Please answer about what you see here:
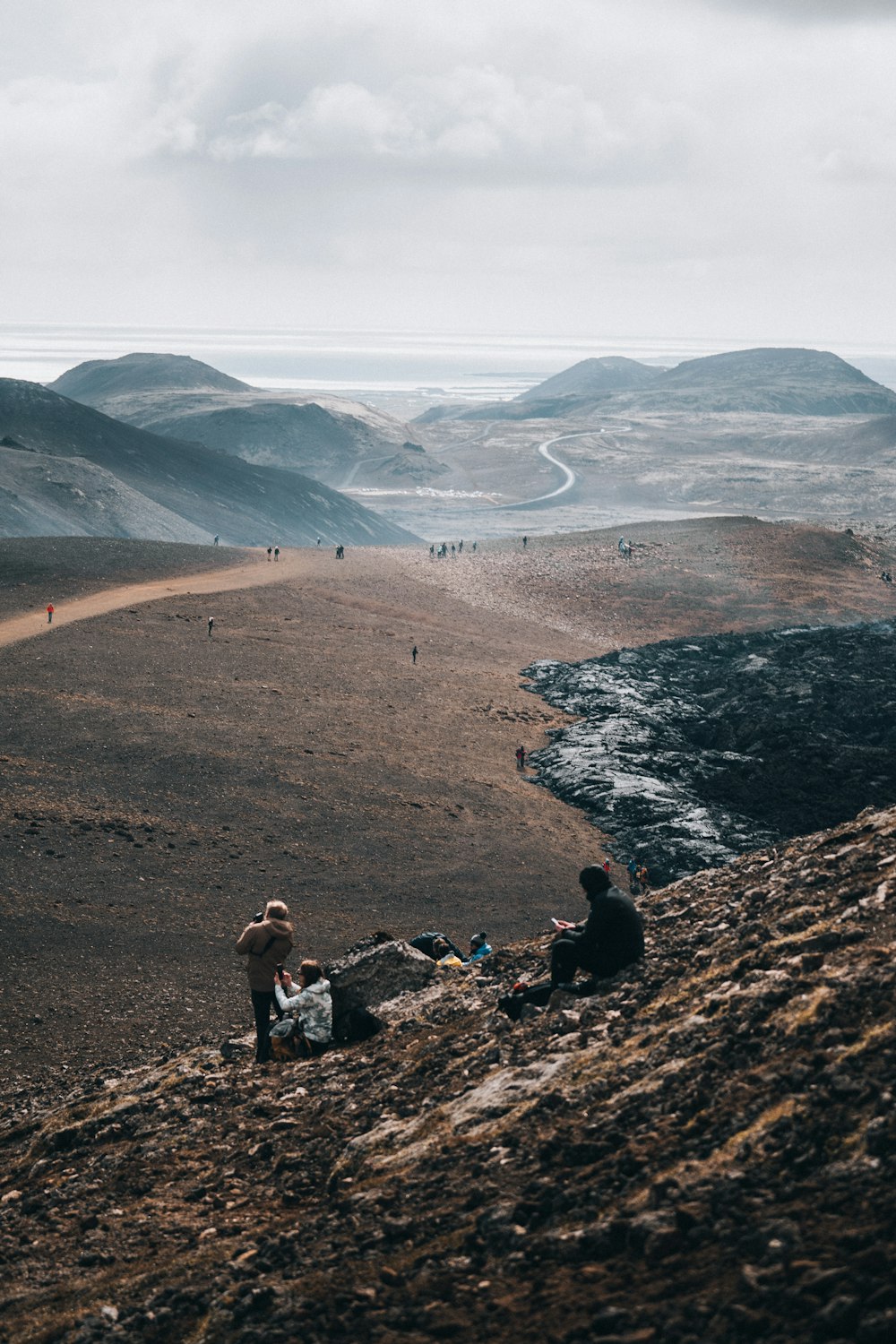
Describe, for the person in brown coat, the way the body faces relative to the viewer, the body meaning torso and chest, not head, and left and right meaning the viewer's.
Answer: facing away from the viewer and to the left of the viewer

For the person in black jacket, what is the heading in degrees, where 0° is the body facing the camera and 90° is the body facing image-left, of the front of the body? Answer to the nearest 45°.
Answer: approximately 90°

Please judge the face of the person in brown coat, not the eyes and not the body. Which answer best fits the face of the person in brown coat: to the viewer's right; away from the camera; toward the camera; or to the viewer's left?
away from the camera

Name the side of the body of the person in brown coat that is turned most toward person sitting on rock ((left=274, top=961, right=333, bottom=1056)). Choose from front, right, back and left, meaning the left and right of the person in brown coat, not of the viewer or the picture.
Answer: right

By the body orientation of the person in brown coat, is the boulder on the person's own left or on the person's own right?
on the person's own right
